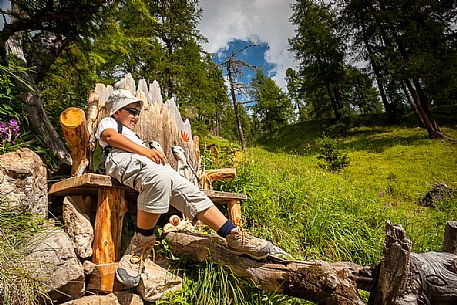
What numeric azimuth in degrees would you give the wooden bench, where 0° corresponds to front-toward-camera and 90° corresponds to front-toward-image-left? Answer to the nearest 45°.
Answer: approximately 315°

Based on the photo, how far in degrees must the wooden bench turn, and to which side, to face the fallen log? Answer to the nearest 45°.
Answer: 0° — it already faces it

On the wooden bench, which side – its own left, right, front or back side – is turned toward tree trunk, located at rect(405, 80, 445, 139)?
left

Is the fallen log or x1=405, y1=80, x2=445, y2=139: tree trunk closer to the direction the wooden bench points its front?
the fallen log

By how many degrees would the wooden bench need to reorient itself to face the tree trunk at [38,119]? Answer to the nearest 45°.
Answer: approximately 180°

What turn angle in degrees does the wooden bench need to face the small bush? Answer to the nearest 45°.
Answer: approximately 90° to its left

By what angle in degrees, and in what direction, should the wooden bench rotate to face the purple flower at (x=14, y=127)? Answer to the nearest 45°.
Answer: approximately 135° to its right
